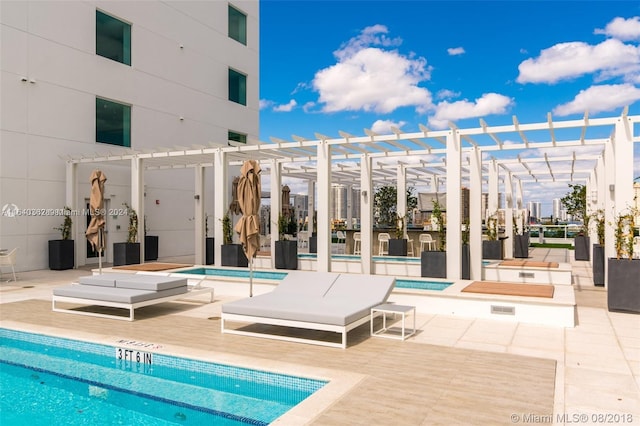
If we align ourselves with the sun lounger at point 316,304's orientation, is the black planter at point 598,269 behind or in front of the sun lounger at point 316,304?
behind

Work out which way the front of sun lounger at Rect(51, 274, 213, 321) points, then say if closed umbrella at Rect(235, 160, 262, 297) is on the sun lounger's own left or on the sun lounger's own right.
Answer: on the sun lounger's own left

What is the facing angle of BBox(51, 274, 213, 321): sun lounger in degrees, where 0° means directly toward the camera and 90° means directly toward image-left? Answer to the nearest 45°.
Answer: approximately 45°

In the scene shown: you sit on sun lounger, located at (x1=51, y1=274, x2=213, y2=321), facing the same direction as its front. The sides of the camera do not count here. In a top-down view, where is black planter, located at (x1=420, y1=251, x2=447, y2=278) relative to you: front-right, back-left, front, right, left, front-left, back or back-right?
back-left

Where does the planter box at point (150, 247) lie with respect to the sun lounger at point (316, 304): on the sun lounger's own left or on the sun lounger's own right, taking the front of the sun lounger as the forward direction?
on the sun lounger's own right

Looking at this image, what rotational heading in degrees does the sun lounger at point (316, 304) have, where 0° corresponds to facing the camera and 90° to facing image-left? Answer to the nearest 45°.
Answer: approximately 45°

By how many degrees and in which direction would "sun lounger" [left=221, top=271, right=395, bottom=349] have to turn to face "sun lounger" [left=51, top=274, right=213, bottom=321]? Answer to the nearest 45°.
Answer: approximately 90° to its right

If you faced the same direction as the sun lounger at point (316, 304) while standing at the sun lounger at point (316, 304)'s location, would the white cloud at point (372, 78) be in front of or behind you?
behind

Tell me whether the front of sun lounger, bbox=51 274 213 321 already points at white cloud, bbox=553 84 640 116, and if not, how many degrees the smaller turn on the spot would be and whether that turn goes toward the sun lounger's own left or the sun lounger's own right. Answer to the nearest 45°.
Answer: approximately 180°

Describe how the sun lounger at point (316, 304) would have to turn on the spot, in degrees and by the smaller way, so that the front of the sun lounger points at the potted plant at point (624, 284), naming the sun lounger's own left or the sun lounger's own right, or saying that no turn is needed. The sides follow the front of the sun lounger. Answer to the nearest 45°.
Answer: approximately 135° to the sun lounger's own left
